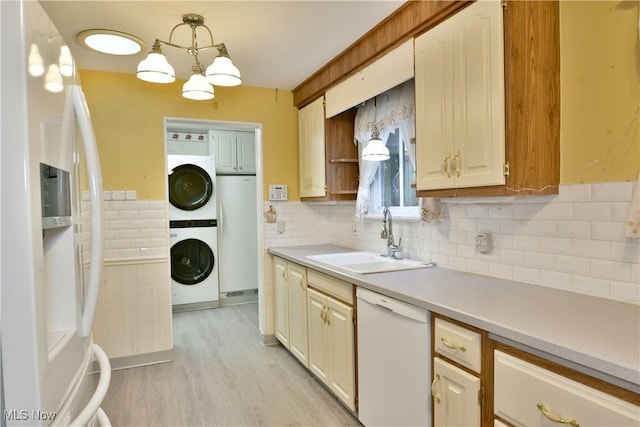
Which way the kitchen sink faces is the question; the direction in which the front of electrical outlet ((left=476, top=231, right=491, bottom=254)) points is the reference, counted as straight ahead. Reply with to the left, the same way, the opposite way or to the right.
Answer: the same way

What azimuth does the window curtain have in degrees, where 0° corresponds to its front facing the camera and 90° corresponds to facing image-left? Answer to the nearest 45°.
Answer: approximately 45°

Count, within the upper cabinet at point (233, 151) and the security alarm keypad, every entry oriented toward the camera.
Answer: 2

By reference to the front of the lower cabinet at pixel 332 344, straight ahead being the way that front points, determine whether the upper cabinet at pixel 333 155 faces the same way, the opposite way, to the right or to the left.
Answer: the same way

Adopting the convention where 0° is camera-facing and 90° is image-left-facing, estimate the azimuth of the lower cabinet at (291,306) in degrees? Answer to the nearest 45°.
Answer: approximately 45°

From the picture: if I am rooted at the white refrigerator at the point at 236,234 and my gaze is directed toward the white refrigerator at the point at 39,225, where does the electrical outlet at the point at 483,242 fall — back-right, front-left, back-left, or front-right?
front-left

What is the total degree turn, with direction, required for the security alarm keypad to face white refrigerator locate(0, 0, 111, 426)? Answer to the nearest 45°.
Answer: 0° — it already faces it

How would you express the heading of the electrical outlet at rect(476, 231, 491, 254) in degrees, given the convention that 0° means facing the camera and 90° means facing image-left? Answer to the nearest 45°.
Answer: approximately 45°

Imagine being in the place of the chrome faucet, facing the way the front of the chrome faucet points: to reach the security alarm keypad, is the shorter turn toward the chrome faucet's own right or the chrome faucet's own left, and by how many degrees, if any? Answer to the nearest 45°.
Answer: approximately 90° to the chrome faucet's own right

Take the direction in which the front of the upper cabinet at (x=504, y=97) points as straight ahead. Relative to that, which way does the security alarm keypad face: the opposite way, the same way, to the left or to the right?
to the left

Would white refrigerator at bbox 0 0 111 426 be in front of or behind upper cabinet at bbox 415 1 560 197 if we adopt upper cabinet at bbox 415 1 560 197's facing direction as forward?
in front

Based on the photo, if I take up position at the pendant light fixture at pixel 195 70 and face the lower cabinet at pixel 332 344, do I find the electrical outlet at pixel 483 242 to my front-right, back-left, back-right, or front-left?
front-right

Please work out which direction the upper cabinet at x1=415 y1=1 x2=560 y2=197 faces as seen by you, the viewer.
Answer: facing the viewer and to the left of the viewer

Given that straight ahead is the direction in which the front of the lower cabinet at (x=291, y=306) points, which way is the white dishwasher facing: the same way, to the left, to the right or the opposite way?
the same way

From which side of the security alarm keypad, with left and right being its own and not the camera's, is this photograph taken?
front

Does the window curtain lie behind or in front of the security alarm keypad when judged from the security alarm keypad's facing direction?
in front

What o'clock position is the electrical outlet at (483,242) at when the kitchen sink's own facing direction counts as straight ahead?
The electrical outlet is roughly at 9 o'clock from the kitchen sink.

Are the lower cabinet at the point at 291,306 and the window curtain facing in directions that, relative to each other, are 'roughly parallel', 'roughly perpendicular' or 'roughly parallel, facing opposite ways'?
roughly parallel
